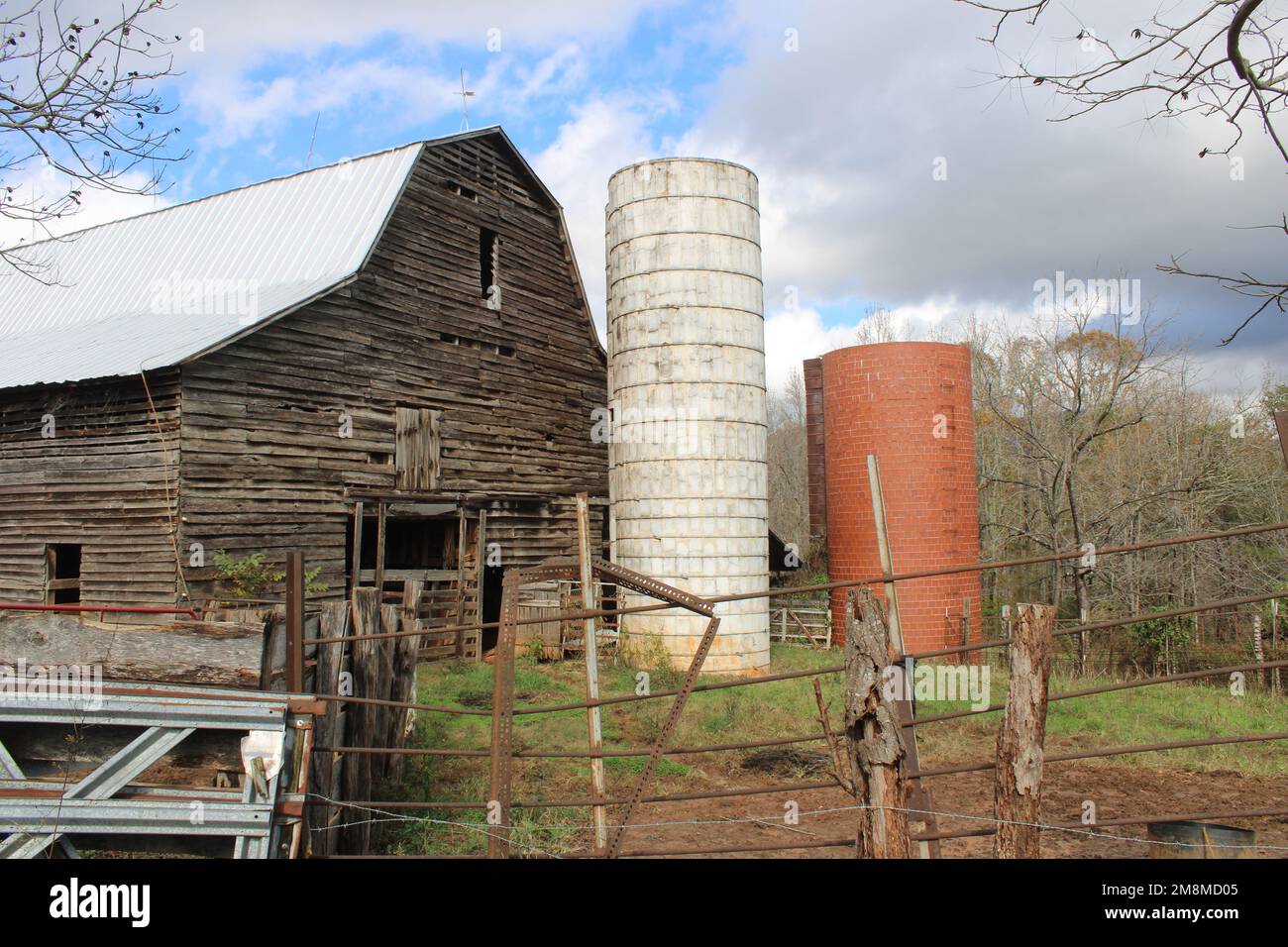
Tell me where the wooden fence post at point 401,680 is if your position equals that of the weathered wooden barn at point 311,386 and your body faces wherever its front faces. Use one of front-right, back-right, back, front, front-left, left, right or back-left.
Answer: front-right

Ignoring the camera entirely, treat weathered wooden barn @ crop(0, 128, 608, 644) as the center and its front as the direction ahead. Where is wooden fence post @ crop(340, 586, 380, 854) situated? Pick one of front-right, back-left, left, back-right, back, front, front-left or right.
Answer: front-right

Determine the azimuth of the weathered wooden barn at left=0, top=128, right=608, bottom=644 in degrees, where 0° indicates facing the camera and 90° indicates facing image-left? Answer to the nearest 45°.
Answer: approximately 315°

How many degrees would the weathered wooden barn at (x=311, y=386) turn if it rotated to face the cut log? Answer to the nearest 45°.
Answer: approximately 45° to its right

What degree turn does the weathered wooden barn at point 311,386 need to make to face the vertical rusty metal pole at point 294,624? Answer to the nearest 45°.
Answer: approximately 45° to its right
